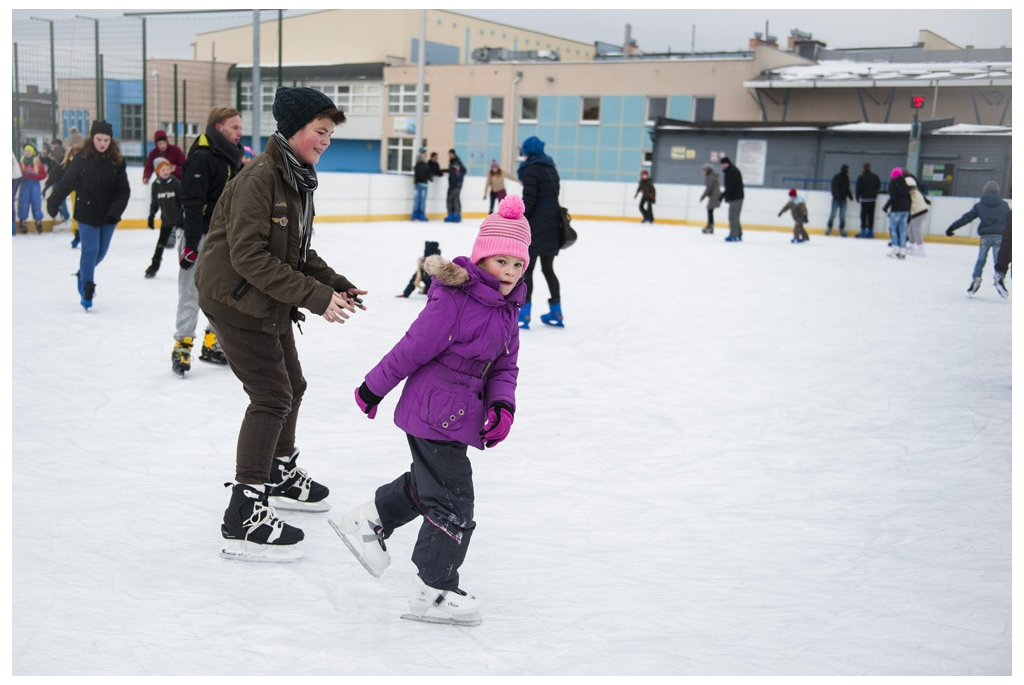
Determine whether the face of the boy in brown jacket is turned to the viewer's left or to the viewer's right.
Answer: to the viewer's right

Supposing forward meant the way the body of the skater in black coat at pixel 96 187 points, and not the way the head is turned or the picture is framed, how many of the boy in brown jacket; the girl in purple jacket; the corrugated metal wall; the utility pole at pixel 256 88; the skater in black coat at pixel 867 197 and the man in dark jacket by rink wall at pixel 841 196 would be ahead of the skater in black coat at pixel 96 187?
2

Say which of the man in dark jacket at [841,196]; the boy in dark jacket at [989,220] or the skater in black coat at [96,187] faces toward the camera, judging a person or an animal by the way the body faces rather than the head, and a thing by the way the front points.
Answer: the skater in black coat

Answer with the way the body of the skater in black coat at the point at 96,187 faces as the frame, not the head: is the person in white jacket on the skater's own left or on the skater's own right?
on the skater's own left
